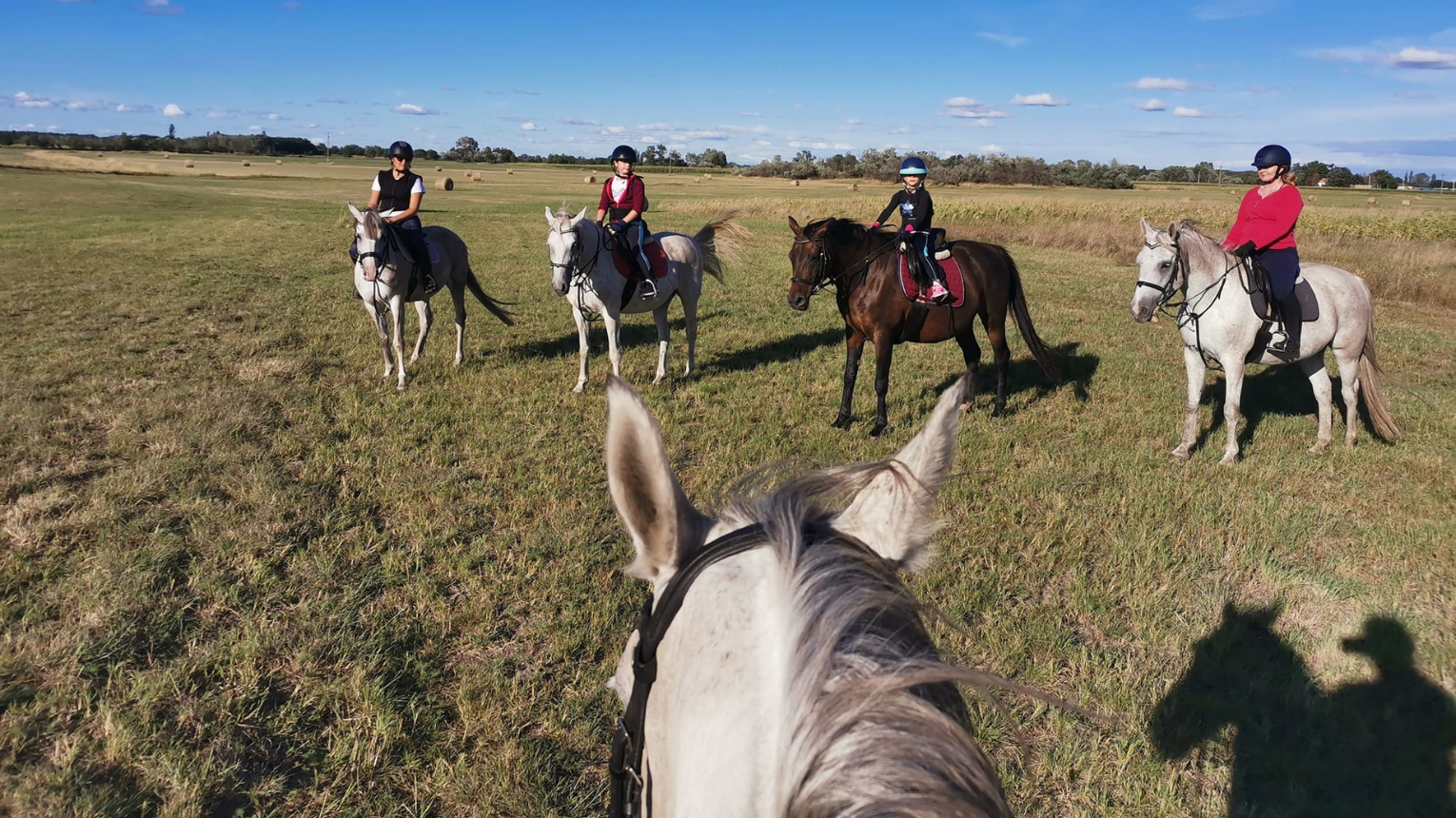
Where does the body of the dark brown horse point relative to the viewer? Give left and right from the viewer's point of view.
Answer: facing the viewer and to the left of the viewer

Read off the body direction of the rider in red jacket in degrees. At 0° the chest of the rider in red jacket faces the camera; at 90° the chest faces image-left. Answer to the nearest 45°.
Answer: approximately 45°

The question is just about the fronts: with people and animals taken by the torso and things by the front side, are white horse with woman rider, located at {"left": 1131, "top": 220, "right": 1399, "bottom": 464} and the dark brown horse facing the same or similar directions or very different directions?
same or similar directions

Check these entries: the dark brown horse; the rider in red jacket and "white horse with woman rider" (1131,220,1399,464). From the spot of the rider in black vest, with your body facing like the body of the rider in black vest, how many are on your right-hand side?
0

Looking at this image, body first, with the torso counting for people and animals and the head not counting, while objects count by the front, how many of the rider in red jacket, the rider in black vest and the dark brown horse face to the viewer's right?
0

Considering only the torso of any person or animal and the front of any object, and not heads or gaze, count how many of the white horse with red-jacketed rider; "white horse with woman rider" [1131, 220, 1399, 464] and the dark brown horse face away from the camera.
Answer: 0

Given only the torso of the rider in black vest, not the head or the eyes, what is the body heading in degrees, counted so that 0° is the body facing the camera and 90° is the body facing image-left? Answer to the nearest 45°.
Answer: approximately 45°

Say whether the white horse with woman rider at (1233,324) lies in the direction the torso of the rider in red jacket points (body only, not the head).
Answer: no

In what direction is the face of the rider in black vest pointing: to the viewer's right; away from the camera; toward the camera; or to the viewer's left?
toward the camera

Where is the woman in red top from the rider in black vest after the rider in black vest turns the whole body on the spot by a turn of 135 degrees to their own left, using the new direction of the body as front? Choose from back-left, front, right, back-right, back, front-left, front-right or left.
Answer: front-right

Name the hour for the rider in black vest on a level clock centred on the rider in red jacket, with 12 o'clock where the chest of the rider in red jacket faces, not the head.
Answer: The rider in black vest is roughly at 2 o'clock from the rider in red jacket.

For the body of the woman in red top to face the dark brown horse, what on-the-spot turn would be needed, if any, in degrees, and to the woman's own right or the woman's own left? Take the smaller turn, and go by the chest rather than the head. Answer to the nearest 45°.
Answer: approximately 45° to the woman's own right

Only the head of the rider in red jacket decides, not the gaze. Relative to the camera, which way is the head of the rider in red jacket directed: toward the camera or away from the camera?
toward the camera

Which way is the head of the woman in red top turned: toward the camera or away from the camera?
toward the camera

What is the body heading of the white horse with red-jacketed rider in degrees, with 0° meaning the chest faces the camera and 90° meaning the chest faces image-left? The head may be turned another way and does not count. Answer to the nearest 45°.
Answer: approximately 45°

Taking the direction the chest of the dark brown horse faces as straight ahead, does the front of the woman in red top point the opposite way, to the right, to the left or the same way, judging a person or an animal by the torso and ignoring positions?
the same way

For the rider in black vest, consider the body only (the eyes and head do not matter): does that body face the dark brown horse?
no

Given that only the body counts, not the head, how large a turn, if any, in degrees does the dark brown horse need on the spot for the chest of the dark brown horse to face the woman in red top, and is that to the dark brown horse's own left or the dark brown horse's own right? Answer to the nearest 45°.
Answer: approximately 135° to the dark brown horse's own left

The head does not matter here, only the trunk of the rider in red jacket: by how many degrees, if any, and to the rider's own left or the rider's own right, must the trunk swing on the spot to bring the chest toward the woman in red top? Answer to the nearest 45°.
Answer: approximately 90° to the rider's own left

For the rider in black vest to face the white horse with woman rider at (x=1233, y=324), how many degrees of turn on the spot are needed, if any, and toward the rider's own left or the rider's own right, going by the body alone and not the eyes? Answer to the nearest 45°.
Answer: approximately 90° to the rider's own left

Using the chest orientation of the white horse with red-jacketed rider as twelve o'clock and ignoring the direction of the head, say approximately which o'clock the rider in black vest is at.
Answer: The rider in black vest is roughly at 2 o'clock from the white horse with red-jacketed rider.
